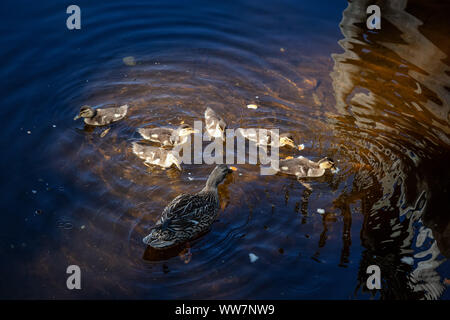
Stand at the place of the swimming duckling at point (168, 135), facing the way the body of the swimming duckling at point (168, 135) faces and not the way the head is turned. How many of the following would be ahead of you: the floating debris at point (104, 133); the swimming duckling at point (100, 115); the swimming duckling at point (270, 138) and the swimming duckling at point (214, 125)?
2

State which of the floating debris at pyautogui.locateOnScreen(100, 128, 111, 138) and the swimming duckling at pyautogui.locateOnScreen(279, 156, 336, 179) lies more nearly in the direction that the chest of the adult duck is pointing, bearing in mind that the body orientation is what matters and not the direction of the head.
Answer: the swimming duckling

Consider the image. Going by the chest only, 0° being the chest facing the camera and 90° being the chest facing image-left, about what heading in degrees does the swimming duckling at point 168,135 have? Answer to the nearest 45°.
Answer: approximately 270°

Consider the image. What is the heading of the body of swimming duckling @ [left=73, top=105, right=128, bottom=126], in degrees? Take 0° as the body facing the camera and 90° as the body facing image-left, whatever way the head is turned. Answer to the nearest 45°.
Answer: approximately 90°

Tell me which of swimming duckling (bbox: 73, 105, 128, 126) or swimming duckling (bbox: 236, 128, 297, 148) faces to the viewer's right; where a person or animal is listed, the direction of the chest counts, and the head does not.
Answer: swimming duckling (bbox: 236, 128, 297, 148)

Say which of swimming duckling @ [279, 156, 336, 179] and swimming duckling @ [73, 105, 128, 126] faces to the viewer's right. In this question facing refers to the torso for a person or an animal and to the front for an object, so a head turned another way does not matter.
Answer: swimming duckling @ [279, 156, 336, 179]

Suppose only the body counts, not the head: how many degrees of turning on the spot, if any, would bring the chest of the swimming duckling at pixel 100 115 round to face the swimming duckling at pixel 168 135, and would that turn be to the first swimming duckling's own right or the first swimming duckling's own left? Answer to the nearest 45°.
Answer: approximately 135° to the first swimming duckling's own left

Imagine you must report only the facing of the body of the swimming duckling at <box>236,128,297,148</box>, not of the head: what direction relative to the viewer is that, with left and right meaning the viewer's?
facing to the right of the viewer

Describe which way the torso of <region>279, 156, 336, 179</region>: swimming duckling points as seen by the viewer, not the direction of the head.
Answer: to the viewer's right

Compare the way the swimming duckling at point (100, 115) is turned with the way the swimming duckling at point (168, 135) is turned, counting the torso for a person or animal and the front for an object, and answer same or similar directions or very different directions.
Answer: very different directions

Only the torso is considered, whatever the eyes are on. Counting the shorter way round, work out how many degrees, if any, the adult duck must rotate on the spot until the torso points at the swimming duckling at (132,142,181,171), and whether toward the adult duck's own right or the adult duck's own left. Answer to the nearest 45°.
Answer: approximately 45° to the adult duck's own left

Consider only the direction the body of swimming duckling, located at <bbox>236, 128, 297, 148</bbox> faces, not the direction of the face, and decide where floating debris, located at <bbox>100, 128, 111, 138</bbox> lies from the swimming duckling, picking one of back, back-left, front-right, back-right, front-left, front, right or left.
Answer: back

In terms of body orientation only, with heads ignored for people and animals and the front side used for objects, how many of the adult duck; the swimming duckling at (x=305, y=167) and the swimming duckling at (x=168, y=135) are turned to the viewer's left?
0

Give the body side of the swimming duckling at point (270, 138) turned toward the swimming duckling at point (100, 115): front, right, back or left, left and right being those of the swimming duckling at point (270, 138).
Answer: back

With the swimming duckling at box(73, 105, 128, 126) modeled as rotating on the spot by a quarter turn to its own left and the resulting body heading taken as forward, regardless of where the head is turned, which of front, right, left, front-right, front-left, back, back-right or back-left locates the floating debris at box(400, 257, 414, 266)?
front-left

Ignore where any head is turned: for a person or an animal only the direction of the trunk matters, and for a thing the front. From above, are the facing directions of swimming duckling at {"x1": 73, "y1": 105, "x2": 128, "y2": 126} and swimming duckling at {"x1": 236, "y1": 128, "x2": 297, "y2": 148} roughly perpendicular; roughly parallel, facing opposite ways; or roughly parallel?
roughly parallel, facing opposite ways

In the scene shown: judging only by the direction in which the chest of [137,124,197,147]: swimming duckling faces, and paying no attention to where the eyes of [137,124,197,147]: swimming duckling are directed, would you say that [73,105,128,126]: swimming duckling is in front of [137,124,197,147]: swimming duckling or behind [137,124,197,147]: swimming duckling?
behind

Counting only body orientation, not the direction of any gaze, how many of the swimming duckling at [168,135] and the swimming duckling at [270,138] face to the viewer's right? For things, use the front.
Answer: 2

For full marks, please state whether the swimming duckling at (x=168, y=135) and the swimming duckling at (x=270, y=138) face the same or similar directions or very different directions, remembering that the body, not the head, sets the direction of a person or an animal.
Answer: same or similar directions
